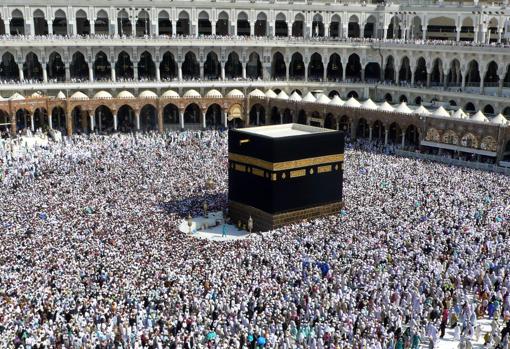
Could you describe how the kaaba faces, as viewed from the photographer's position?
facing away from the viewer and to the left of the viewer

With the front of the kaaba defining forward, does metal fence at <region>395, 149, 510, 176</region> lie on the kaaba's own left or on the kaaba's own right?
on the kaaba's own right
